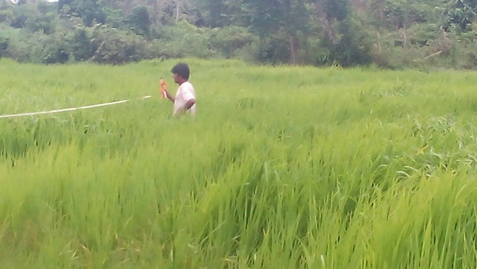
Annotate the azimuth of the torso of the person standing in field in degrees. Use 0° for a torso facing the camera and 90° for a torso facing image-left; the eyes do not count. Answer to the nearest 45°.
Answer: approximately 90°

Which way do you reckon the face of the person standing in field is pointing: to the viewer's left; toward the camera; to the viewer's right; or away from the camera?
to the viewer's left
